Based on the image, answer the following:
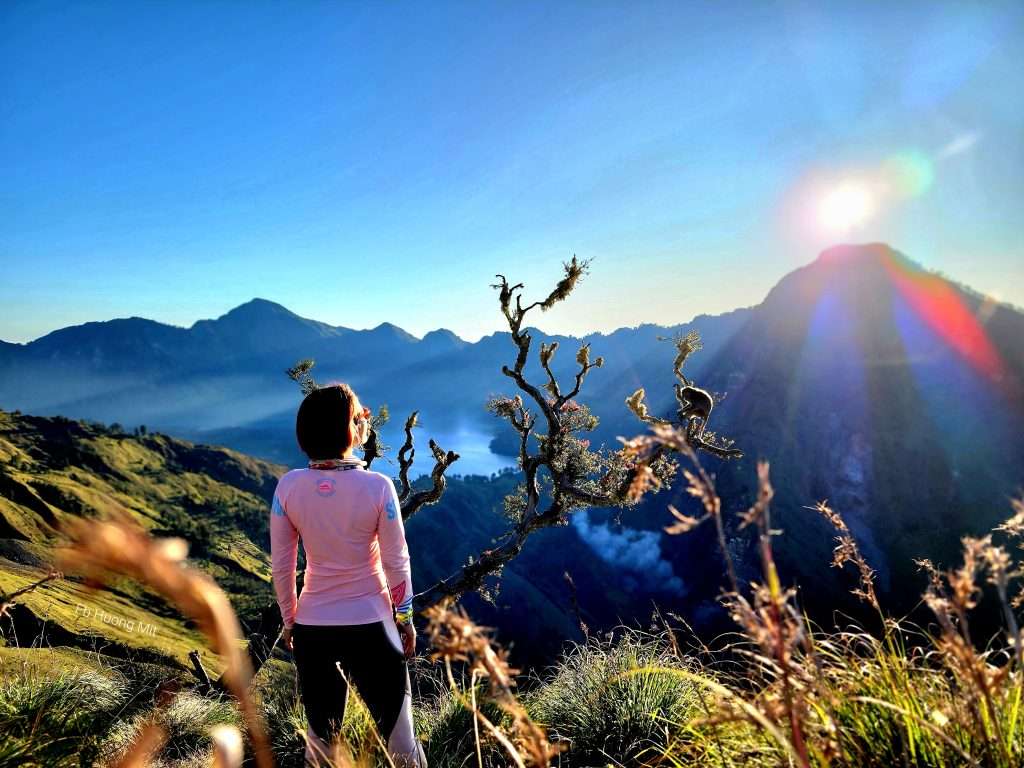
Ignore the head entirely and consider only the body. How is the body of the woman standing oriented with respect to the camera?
away from the camera

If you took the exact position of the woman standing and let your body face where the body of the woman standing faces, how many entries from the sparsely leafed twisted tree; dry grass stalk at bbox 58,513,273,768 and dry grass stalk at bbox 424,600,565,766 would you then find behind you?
2

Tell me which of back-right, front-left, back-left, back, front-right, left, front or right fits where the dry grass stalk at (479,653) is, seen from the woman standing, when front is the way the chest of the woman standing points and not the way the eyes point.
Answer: back

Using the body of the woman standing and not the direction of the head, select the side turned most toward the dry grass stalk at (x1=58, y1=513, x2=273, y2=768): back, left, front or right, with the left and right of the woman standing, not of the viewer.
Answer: back

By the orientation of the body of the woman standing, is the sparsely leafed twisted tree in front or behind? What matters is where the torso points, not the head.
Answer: in front

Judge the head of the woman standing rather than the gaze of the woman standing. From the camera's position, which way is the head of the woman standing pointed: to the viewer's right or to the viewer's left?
to the viewer's right
